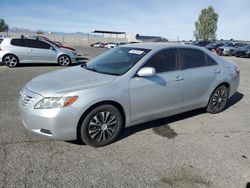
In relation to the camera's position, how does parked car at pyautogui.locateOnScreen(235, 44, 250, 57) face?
facing the viewer and to the left of the viewer

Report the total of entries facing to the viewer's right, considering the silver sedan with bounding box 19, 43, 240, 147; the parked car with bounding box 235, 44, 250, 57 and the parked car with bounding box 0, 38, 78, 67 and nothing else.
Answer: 1

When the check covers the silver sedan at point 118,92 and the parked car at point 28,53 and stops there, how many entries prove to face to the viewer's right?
1

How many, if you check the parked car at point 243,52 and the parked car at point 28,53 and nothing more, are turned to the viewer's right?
1

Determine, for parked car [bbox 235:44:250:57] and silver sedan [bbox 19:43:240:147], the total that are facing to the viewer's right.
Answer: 0

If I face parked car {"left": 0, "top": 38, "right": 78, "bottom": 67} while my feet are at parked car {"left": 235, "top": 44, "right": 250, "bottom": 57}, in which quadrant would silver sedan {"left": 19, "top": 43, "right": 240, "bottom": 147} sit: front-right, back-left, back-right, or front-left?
front-left

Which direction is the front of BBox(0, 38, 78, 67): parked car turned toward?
to the viewer's right

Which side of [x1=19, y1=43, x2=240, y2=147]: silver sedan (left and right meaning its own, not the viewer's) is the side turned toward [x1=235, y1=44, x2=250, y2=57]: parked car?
back

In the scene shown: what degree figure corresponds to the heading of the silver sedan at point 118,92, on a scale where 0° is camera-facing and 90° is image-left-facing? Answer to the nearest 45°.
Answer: approximately 45°

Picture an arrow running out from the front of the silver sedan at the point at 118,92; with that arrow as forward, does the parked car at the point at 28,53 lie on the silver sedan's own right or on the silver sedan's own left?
on the silver sedan's own right
